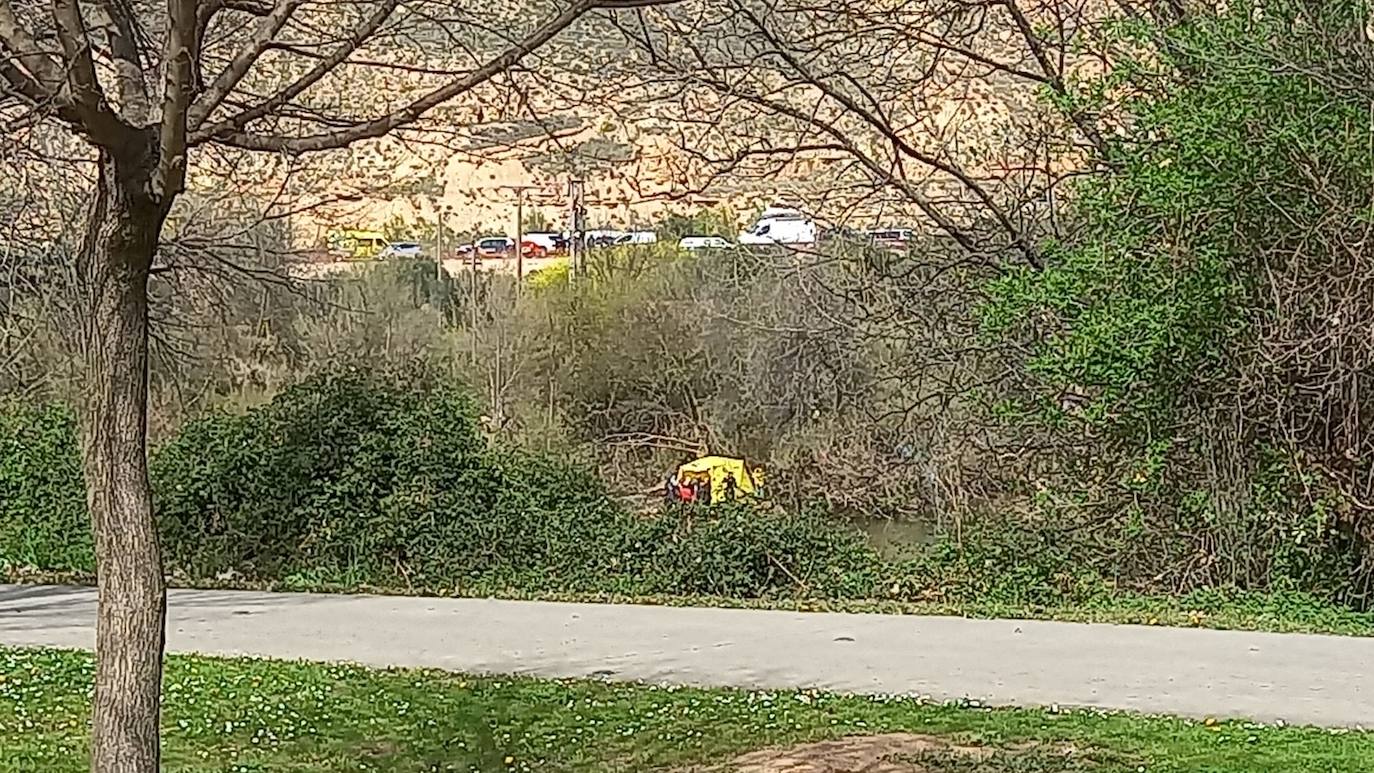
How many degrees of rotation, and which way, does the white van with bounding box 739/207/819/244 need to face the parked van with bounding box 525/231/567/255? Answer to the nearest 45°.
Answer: approximately 45° to its right

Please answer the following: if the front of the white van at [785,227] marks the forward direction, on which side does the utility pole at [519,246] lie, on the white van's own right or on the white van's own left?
on the white van's own right

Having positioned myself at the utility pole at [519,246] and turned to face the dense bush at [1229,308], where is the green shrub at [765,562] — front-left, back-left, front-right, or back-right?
front-right

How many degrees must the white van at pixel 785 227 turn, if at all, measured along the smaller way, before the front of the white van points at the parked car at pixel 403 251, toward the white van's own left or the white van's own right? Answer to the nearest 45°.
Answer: approximately 45° to the white van's own right

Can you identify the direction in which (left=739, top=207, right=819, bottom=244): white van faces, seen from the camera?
facing to the left of the viewer

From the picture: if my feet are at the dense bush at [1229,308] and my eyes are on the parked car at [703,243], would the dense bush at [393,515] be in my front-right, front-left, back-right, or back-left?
front-left
